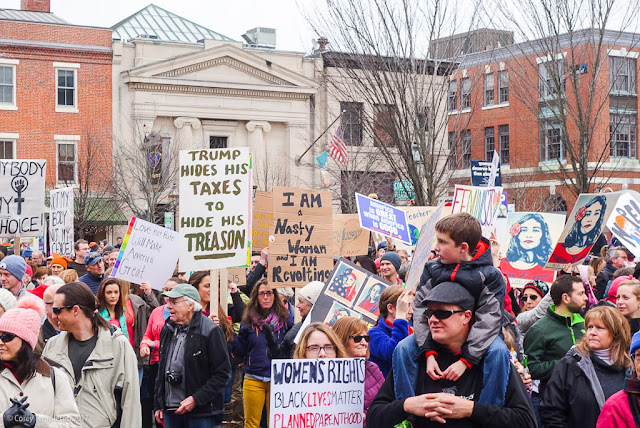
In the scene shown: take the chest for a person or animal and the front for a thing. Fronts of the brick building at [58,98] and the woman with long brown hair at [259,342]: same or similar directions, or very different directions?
same or similar directions

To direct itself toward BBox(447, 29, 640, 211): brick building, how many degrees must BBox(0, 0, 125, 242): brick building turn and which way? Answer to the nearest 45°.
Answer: approximately 90° to its left

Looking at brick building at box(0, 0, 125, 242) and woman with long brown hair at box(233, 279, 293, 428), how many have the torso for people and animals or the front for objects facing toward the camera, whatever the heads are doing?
2

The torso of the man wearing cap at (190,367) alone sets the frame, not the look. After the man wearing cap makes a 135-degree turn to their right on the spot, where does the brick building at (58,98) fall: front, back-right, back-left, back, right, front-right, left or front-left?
front

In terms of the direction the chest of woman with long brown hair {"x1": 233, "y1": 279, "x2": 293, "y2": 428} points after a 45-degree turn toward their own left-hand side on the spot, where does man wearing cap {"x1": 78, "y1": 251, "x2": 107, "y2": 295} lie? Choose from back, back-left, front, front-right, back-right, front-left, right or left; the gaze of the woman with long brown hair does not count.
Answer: back

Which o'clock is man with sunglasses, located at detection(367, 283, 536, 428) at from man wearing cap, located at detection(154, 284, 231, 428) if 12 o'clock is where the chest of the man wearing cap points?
The man with sunglasses is roughly at 10 o'clock from the man wearing cap.

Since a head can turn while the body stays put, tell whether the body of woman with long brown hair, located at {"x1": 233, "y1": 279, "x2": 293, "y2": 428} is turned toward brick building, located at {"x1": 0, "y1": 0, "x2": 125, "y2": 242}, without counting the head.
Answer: no

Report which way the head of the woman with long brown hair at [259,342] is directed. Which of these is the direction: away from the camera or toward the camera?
toward the camera

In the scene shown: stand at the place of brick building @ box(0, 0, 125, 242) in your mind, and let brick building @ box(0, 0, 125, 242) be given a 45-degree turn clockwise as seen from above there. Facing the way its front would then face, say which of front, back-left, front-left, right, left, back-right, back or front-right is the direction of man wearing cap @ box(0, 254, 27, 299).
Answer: front-left

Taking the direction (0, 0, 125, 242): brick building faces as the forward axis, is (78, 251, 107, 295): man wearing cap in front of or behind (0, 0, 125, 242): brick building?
in front

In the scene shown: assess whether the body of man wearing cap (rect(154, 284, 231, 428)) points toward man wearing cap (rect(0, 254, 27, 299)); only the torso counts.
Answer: no

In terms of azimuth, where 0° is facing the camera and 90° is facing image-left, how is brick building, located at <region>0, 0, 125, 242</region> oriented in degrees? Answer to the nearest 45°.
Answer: approximately 0°

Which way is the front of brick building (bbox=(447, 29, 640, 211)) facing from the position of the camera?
facing the viewer and to the left of the viewer

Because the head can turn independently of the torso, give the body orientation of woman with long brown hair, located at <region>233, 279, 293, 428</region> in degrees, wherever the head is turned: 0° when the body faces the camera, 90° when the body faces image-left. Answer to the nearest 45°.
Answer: approximately 0°
